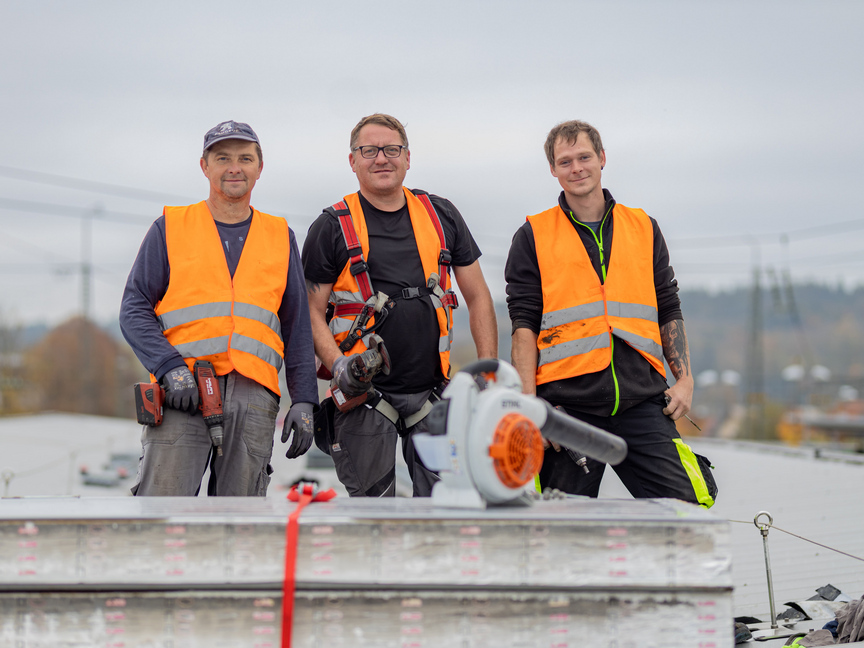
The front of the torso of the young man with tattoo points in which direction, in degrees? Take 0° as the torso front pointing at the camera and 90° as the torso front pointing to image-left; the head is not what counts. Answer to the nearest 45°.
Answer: approximately 0°

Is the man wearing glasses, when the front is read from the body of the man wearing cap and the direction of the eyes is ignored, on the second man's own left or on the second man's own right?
on the second man's own left

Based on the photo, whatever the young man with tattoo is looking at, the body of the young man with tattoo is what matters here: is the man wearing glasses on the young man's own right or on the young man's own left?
on the young man's own right

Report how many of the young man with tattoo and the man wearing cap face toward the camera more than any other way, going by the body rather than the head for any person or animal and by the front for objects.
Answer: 2

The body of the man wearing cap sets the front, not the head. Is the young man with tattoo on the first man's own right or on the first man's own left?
on the first man's own left

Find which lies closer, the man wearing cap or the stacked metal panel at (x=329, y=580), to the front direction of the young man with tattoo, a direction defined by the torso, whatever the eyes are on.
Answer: the stacked metal panel

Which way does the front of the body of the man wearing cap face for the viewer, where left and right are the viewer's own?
facing the viewer

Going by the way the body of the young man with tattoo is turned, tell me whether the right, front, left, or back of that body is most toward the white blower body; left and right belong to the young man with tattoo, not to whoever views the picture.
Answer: front

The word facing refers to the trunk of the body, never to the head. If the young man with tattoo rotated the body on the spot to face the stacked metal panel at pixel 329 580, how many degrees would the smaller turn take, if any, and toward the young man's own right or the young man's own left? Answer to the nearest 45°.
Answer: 0° — they already face it

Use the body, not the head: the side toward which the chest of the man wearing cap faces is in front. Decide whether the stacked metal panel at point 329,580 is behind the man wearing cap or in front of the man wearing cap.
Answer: in front

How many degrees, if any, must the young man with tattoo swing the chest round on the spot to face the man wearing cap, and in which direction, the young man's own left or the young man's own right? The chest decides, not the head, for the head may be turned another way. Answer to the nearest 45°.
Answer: approximately 90° to the young man's own right

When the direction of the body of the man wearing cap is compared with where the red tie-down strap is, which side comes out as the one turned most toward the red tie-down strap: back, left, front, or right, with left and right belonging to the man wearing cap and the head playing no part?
front

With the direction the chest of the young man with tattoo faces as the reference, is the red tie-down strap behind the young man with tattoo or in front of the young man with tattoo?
in front
